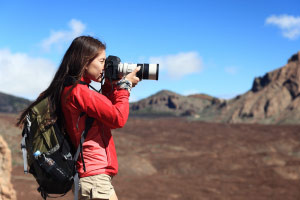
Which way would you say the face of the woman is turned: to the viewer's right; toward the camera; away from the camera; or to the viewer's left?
to the viewer's right

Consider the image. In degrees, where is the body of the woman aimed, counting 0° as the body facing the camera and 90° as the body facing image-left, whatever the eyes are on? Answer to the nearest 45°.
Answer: approximately 270°
